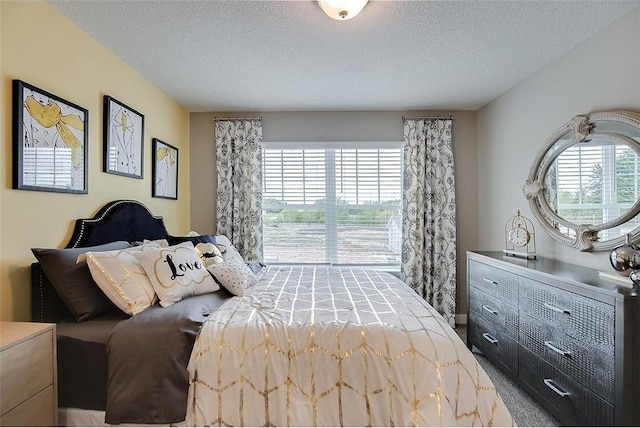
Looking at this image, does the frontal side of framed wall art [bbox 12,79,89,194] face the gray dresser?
yes

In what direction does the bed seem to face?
to the viewer's right

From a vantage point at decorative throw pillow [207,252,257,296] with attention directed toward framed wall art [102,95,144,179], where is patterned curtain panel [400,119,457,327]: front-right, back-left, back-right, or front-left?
back-right

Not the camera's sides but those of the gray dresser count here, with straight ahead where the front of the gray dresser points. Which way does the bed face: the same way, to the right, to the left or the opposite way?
the opposite way

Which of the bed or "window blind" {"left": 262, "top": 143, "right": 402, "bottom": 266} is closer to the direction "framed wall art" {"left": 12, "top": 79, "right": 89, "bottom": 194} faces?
the bed

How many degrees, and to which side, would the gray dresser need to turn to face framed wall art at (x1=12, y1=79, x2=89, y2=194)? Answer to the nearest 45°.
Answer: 0° — it already faces it

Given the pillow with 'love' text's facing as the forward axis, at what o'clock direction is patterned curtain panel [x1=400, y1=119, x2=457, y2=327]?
The patterned curtain panel is roughly at 10 o'clock from the pillow with 'love' text.

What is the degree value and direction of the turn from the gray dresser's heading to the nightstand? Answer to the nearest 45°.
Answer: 0° — it already faces it

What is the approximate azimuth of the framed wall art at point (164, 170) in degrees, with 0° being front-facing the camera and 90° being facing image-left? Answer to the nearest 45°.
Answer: approximately 315°

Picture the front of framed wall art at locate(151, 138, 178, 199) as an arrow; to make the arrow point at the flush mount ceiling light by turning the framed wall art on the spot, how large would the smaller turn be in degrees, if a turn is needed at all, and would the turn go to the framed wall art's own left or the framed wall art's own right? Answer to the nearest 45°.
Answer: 0° — it already faces it

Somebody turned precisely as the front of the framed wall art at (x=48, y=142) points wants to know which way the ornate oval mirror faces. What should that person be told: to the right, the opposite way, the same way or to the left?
the opposite way
